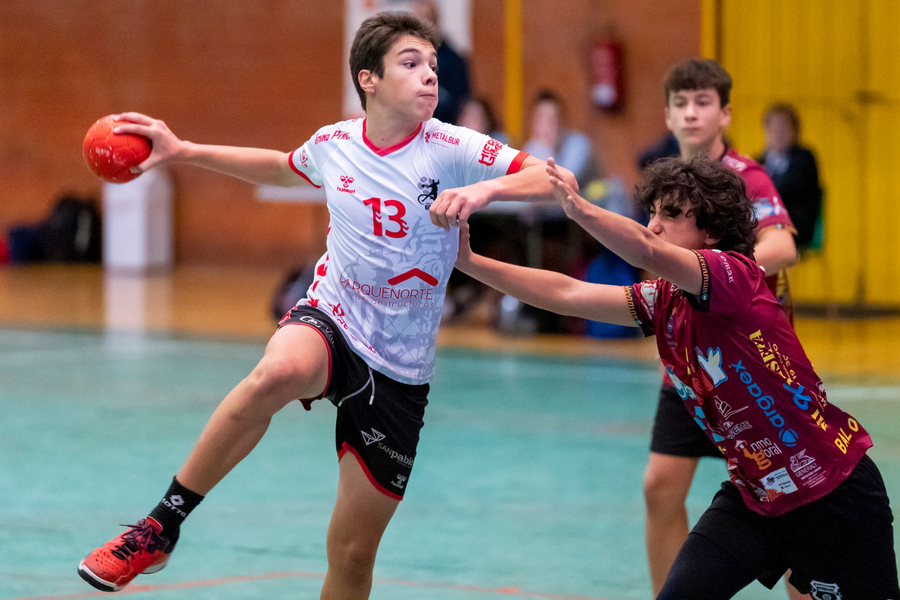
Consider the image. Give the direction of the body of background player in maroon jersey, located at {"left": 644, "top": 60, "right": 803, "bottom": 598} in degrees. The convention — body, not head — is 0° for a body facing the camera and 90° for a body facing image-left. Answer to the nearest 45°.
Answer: approximately 45°

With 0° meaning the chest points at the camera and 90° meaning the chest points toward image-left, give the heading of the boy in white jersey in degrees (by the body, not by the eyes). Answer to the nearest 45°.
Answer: approximately 0°

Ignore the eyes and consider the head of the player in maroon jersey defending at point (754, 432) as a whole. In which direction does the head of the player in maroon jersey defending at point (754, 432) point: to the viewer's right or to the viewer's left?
to the viewer's left

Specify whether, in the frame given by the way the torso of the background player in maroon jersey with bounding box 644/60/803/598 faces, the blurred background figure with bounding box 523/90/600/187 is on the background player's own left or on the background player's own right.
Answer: on the background player's own right

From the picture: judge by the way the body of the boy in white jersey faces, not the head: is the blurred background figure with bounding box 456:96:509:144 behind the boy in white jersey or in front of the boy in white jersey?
behind

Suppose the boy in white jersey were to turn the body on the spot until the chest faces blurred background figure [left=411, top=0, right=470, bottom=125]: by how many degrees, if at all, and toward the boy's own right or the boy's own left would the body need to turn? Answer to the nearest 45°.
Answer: approximately 180°
